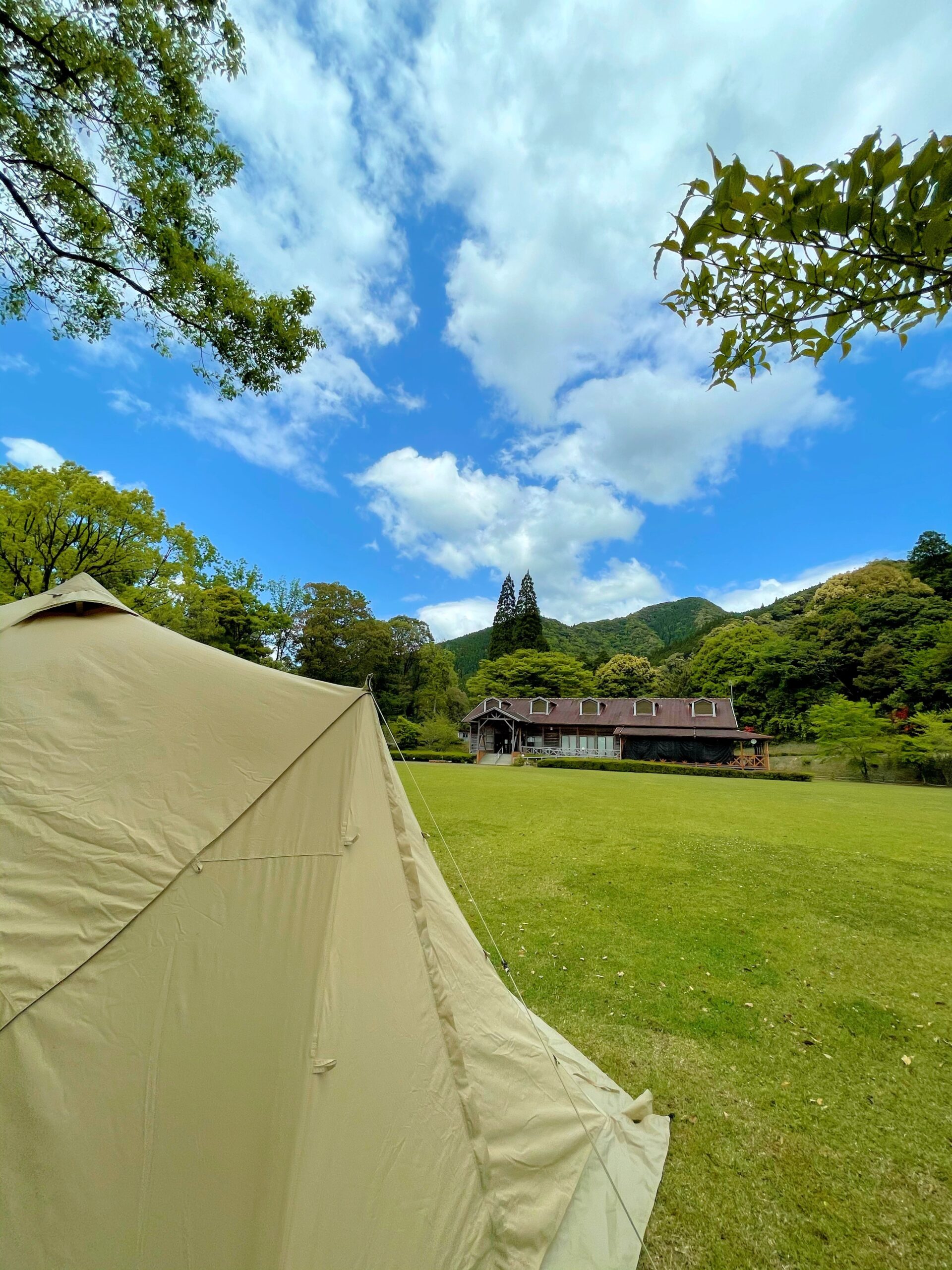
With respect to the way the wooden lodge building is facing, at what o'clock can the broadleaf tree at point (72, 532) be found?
The broadleaf tree is roughly at 1 o'clock from the wooden lodge building.

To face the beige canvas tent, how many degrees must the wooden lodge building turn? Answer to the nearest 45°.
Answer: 0° — it already faces it

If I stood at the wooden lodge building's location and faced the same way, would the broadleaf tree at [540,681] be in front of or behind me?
behind

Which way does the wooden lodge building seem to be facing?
toward the camera

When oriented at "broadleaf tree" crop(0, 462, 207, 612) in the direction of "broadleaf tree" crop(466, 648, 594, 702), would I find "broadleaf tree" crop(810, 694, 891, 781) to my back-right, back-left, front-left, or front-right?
front-right

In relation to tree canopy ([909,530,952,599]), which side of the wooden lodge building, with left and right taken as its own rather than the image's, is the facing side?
left

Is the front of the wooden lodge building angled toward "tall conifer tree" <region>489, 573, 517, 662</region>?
no

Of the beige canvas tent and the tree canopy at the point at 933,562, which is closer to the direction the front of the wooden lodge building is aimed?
the beige canvas tent

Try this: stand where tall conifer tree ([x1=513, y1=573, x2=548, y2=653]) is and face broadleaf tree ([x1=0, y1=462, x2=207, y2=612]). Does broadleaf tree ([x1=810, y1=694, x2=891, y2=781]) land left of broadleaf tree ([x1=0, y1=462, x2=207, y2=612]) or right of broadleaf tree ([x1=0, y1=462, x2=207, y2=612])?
left

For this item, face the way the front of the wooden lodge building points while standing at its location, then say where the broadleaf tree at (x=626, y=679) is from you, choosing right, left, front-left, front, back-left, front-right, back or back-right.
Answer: back

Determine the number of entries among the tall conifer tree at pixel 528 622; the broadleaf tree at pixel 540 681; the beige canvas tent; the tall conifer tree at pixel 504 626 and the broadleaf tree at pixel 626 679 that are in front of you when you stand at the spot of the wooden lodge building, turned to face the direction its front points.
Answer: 1

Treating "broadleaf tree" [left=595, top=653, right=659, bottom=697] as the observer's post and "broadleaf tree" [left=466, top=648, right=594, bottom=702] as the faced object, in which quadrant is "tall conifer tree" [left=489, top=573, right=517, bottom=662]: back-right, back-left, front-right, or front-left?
front-right

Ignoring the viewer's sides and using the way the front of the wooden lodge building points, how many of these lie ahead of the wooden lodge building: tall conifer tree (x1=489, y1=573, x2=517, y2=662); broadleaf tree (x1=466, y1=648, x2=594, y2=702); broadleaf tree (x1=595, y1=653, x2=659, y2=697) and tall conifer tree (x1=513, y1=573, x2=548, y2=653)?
0

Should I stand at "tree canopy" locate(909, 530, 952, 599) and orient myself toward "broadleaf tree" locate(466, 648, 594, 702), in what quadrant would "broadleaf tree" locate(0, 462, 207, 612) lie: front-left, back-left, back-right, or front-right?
front-left

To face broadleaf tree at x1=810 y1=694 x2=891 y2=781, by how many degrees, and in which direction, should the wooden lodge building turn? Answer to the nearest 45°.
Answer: approximately 45° to its left

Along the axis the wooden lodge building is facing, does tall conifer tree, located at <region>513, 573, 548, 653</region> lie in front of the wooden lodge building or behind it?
behind

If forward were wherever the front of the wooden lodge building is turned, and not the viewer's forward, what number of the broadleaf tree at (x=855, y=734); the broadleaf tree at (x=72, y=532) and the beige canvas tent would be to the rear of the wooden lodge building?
0

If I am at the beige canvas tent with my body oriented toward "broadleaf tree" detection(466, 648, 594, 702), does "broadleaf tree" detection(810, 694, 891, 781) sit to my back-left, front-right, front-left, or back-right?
front-right
